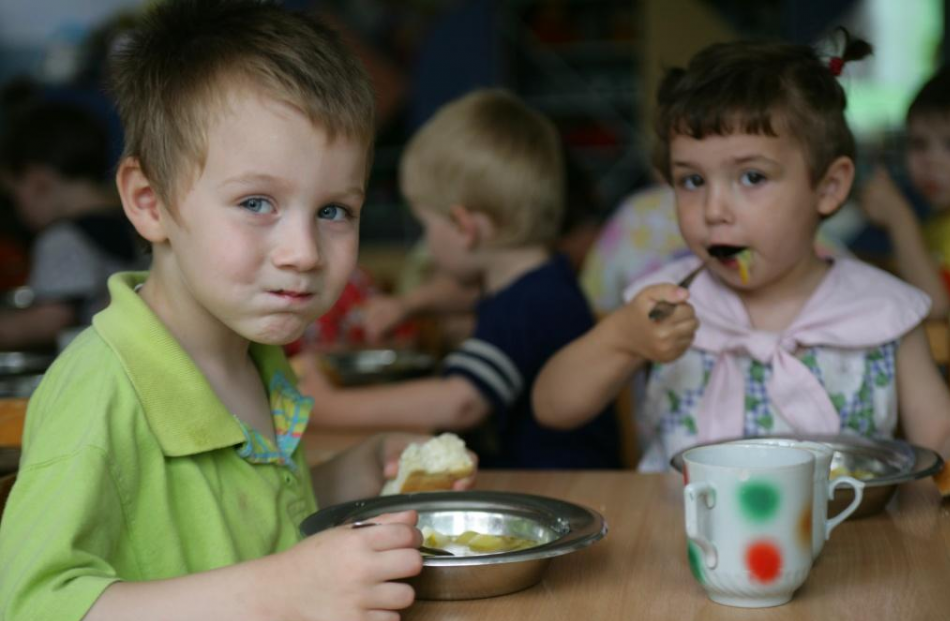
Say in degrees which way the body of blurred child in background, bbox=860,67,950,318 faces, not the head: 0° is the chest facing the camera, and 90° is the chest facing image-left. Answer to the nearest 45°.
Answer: approximately 45°

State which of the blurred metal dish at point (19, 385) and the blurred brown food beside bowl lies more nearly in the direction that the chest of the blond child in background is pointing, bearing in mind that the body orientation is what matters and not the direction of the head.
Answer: the blurred metal dish

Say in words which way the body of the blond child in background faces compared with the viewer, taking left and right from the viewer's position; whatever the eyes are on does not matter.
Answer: facing away from the viewer and to the left of the viewer

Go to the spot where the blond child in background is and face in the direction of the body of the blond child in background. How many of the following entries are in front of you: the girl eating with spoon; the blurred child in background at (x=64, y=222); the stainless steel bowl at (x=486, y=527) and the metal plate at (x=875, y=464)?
1

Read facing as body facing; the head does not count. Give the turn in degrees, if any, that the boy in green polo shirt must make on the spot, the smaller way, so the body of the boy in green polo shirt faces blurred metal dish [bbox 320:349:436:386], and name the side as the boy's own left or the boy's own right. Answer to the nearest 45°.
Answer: approximately 135° to the boy's own left

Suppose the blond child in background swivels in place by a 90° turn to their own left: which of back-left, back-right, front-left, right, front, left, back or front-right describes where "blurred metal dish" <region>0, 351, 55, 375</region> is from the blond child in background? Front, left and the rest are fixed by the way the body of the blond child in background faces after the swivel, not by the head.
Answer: front-right

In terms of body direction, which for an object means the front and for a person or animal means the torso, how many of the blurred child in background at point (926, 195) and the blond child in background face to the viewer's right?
0

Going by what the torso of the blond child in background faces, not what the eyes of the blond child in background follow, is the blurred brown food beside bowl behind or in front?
behind

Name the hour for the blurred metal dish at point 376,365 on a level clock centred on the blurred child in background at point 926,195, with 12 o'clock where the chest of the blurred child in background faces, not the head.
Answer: The blurred metal dish is roughly at 12 o'clock from the blurred child in background.

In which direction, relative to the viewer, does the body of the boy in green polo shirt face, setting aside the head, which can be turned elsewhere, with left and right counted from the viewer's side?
facing the viewer and to the right of the viewer

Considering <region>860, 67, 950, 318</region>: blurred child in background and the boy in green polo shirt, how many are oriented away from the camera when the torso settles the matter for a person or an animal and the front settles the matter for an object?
0

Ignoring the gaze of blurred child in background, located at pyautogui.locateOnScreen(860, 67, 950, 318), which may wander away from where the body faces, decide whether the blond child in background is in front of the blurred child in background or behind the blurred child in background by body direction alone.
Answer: in front

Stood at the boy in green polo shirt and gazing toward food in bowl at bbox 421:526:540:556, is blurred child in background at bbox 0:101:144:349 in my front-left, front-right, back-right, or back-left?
back-left

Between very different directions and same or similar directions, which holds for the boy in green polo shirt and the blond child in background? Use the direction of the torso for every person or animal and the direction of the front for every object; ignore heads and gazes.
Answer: very different directions

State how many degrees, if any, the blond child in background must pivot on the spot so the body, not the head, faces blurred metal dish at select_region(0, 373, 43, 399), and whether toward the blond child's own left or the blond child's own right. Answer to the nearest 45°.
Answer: approximately 45° to the blond child's own left
